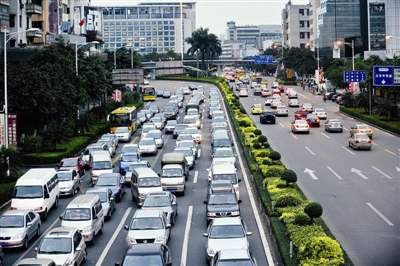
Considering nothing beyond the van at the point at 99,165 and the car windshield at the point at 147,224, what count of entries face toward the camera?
2

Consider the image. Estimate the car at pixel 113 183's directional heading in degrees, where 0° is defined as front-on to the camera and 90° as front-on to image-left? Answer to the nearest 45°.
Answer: approximately 45°

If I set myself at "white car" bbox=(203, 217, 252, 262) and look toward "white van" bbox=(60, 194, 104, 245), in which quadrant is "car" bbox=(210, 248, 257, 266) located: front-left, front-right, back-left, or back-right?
back-left

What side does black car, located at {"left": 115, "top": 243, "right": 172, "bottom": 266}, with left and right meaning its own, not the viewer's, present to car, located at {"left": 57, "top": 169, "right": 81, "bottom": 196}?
back

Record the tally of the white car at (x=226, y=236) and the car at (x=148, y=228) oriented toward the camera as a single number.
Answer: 2

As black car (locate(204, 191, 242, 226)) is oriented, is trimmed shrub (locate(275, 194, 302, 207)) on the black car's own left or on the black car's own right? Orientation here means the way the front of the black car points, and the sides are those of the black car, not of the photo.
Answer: on the black car's own left

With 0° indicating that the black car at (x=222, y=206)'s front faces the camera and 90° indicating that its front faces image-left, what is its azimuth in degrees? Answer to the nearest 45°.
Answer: approximately 0°

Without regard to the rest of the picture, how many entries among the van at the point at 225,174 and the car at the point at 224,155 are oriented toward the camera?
2

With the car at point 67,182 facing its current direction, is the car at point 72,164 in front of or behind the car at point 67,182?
behind
